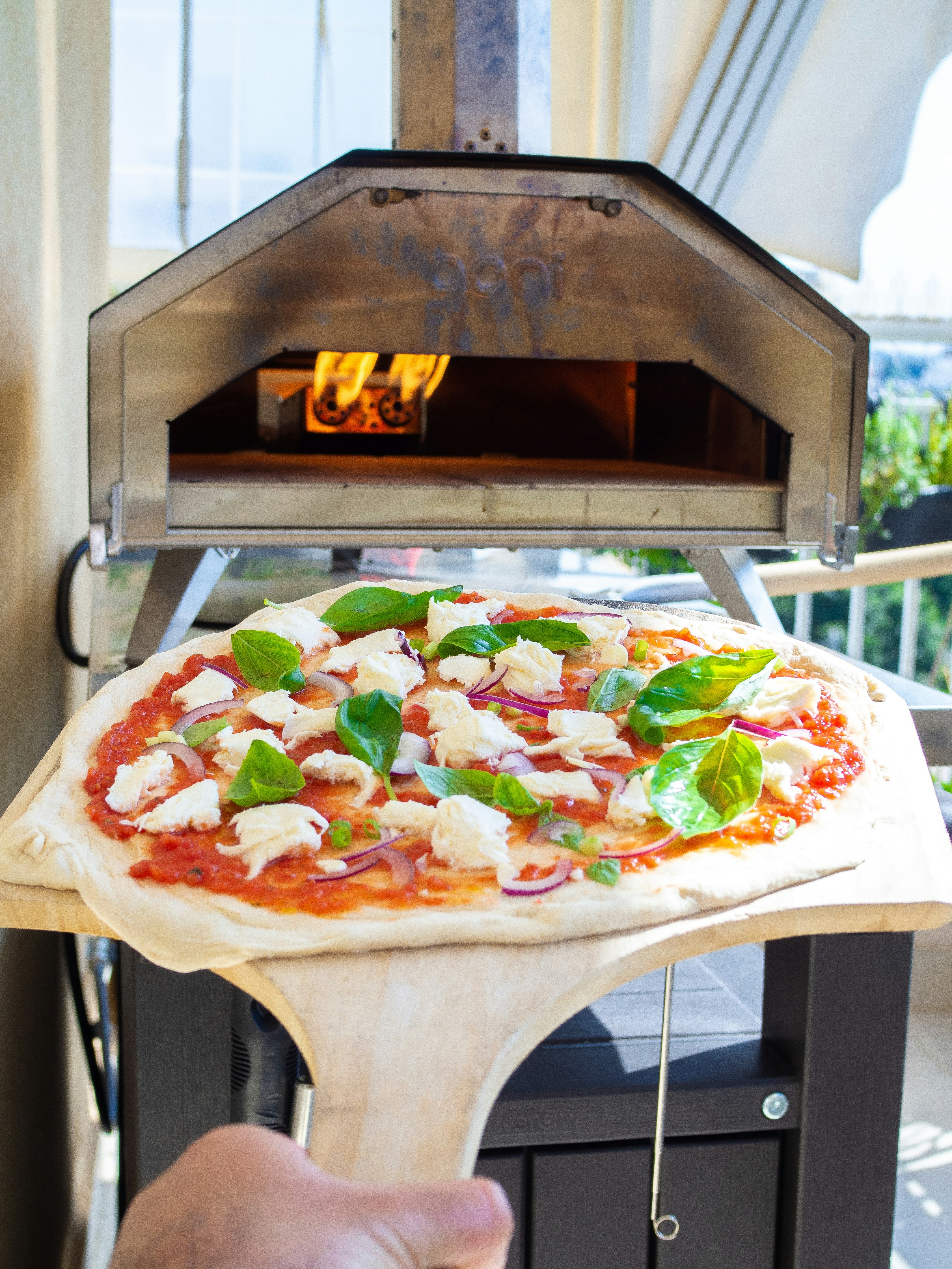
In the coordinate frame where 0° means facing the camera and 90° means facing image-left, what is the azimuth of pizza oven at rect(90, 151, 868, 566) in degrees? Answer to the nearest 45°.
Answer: approximately 0°

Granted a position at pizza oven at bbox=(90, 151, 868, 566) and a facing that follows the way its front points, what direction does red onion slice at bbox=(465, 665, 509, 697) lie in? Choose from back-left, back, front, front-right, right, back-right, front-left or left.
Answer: front

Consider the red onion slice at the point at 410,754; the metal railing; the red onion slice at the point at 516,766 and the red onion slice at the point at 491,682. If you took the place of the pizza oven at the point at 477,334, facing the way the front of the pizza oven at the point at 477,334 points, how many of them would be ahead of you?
3

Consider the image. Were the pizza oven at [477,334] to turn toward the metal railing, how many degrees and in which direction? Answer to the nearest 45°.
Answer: approximately 135° to its left

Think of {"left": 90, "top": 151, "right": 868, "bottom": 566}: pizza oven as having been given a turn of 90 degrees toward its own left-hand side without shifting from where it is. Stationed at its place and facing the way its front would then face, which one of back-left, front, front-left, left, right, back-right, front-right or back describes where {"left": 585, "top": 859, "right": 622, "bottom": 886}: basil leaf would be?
right

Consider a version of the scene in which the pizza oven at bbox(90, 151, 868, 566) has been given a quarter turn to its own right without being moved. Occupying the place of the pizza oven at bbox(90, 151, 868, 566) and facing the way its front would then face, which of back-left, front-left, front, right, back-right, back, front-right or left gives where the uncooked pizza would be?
left

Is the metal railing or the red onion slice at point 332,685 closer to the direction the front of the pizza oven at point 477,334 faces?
the red onion slice

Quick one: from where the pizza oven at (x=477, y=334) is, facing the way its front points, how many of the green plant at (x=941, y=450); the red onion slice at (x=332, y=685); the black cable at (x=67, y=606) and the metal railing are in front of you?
1

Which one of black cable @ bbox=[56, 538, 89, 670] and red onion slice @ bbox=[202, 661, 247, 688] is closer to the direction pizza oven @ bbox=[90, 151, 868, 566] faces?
the red onion slice

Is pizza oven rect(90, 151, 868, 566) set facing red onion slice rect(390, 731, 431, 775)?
yes

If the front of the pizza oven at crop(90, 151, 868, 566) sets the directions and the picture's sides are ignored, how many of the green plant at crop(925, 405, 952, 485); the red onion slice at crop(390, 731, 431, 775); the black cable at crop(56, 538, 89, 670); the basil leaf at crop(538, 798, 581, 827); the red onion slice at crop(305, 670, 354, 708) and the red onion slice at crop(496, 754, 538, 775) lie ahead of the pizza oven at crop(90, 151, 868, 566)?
4

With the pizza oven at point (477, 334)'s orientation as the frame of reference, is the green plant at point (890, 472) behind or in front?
behind

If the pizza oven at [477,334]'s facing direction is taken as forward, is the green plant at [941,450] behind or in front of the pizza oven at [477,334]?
behind
